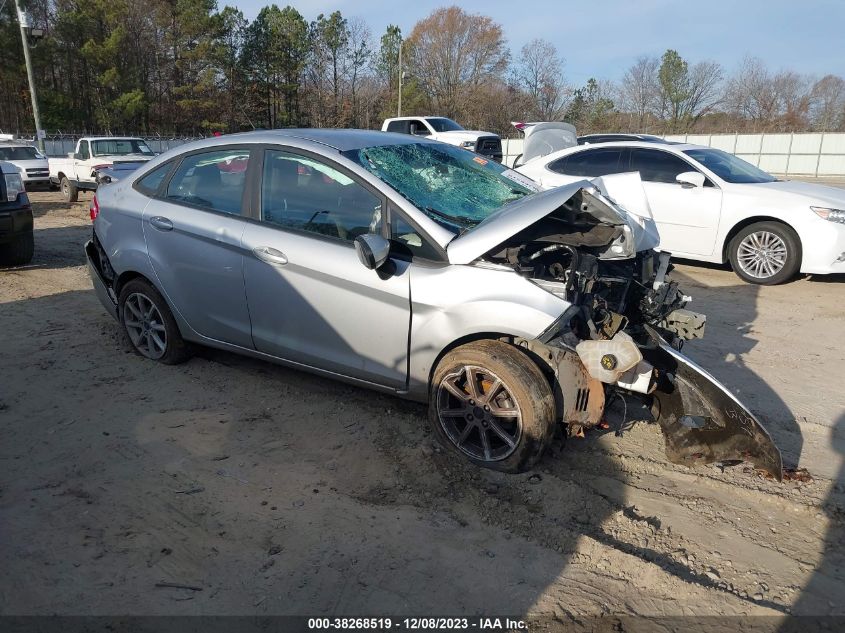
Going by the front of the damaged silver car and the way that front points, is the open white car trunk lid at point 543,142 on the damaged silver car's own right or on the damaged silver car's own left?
on the damaged silver car's own left

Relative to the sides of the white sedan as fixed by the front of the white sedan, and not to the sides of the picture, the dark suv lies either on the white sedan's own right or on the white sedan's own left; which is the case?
on the white sedan's own right

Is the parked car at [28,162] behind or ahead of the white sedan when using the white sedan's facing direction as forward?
behind

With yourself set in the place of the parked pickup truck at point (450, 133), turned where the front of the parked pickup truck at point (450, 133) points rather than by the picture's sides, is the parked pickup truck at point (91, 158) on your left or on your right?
on your right

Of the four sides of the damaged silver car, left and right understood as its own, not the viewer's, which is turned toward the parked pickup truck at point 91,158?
back

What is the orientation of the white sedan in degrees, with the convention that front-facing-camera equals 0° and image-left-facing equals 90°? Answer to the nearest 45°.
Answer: approximately 315°

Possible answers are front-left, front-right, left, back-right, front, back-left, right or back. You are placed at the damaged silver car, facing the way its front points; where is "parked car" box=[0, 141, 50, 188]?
back

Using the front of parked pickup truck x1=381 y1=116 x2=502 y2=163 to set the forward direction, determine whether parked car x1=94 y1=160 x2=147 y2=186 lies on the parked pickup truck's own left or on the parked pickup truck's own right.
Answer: on the parked pickup truck's own right

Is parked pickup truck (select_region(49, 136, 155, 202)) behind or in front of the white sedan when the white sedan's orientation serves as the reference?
behind

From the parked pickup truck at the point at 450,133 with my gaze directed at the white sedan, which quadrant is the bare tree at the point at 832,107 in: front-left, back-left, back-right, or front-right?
back-left

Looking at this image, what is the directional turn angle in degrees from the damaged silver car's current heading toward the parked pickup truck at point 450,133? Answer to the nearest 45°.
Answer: approximately 135° to its left
